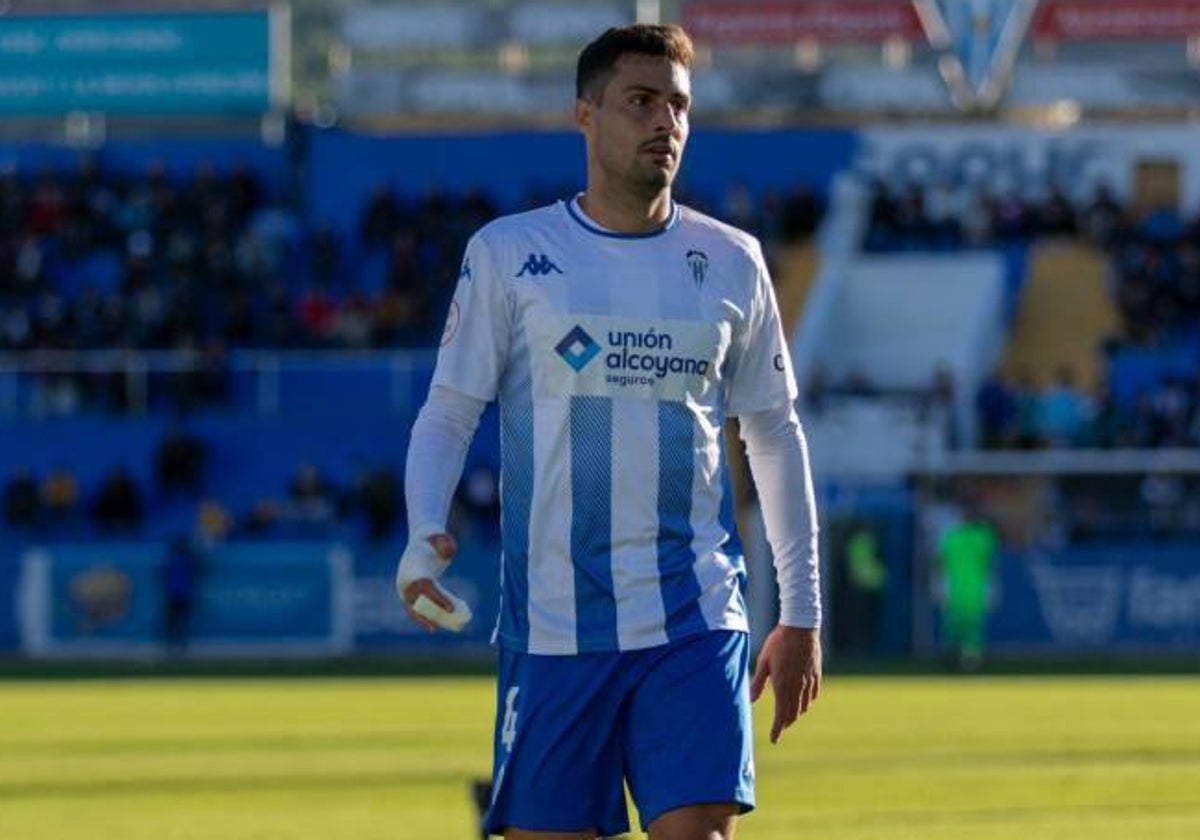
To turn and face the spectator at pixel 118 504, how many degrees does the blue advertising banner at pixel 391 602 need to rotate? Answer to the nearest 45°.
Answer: approximately 135° to its right

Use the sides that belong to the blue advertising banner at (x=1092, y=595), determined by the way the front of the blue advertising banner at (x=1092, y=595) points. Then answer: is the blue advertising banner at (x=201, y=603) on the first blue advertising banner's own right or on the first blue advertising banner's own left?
on the first blue advertising banner's own right

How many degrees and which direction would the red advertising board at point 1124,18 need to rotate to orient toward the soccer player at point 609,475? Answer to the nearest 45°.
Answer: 0° — it already faces them

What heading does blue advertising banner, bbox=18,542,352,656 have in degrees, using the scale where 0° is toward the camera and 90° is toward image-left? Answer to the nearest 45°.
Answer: approximately 0°

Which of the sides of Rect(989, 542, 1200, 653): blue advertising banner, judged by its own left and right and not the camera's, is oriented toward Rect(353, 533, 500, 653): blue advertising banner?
right

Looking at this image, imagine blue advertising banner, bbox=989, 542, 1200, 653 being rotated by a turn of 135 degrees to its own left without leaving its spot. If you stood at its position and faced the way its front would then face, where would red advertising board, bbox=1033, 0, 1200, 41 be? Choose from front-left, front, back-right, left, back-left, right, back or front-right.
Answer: front-left

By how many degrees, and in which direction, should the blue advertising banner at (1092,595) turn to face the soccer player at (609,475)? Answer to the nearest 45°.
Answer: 0° — it already faces them
